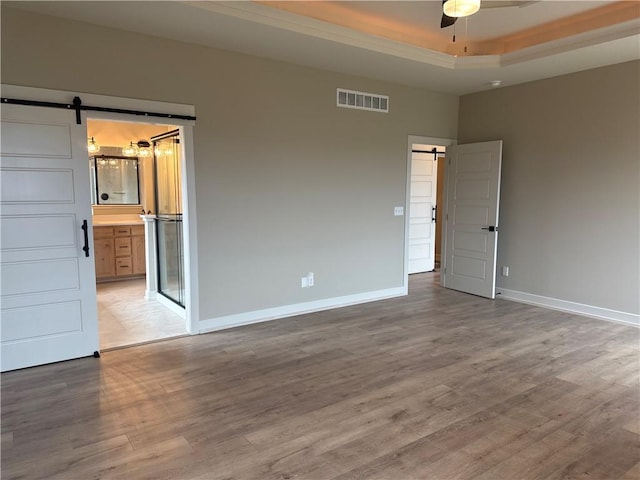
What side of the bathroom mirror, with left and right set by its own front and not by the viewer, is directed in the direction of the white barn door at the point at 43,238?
front

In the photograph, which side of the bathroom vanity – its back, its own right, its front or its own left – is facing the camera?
front

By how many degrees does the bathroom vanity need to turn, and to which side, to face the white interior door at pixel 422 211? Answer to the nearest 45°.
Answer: approximately 90° to its left

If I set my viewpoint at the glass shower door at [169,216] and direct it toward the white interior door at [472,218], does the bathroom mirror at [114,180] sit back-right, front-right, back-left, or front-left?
back-left

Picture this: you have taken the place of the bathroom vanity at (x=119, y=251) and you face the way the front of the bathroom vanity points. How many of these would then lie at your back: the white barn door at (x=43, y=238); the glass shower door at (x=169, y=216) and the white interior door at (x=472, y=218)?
0

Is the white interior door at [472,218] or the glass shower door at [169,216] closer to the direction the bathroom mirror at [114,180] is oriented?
the glass shower door

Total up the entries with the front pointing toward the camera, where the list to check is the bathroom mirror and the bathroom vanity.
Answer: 2

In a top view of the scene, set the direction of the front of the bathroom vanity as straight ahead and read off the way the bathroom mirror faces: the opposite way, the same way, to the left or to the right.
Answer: the same way

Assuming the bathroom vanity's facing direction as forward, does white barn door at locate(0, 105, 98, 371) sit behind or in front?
in front

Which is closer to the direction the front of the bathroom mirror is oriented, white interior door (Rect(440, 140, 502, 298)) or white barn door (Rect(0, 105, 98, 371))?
the white barn door

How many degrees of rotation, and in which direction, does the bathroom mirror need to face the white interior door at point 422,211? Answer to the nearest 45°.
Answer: approximately 45° to its left

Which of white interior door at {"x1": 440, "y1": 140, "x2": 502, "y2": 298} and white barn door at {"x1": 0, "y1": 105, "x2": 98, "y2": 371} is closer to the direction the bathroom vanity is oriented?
the white barn door
